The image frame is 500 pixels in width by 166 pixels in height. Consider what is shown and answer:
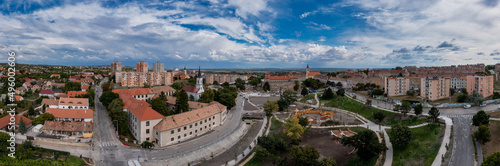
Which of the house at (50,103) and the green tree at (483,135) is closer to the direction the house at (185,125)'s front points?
the green tree

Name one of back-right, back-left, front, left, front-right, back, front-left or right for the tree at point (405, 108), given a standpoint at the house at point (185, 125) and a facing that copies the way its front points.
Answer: front-left

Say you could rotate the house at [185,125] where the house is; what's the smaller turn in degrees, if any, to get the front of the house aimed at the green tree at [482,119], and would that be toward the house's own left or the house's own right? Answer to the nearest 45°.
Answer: approximately 45° to the house's own left

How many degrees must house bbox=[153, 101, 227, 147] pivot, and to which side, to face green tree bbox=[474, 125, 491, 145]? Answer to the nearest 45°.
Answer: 0° — it already faces it

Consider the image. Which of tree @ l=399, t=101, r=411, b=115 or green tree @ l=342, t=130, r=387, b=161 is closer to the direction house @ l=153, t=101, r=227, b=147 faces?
the green tree

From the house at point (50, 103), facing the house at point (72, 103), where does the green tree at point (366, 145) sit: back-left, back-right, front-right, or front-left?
front-right

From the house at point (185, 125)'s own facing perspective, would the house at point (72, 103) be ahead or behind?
behind

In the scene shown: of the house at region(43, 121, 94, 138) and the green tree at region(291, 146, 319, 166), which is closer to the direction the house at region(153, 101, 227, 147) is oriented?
the green tree

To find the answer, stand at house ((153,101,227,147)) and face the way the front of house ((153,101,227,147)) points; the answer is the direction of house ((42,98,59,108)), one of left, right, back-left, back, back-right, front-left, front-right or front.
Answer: back

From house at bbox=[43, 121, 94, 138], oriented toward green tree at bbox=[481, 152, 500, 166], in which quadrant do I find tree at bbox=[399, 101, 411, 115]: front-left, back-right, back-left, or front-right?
front-left

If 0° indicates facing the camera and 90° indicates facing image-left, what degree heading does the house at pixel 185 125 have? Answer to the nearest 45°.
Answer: approximately 315°

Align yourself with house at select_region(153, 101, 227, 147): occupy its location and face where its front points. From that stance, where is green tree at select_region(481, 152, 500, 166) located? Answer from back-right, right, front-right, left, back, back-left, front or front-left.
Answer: front

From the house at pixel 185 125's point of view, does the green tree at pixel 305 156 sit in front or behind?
in front
